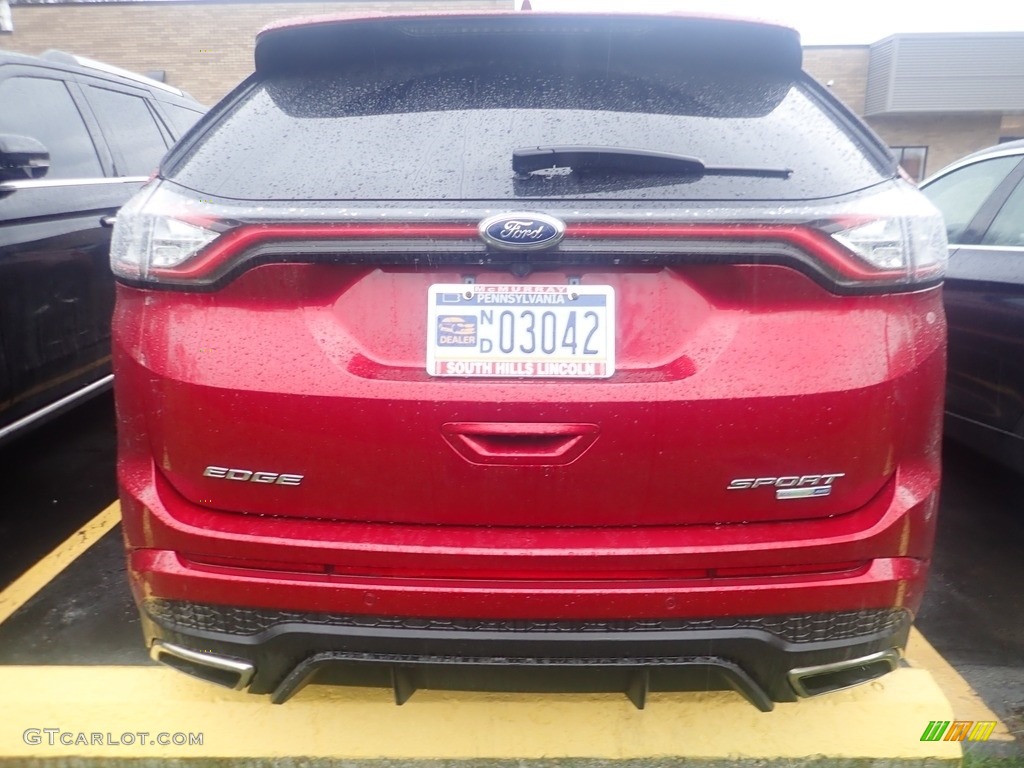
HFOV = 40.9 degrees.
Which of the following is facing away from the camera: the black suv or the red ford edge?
the red ford edge

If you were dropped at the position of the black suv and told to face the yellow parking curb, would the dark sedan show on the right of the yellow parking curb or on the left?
left

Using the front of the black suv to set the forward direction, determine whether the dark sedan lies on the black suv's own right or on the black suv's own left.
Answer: on the black suv's own left

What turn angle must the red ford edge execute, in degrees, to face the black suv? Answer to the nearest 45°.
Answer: approximately 45° to its left

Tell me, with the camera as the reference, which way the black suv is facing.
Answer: facing the viewer and to the left of the viewer

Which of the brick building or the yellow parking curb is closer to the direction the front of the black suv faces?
the yellow parking curb

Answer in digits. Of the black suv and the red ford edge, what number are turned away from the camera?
1

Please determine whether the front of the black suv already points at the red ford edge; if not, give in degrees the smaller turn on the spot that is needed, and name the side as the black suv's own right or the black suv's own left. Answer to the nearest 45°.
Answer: approximately 45° to the black suv's own left

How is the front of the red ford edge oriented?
away from the camera

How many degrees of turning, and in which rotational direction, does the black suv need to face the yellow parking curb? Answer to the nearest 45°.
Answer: approximately 45° to its left

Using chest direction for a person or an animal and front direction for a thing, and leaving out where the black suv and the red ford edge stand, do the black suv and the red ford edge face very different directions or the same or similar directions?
very different directions
